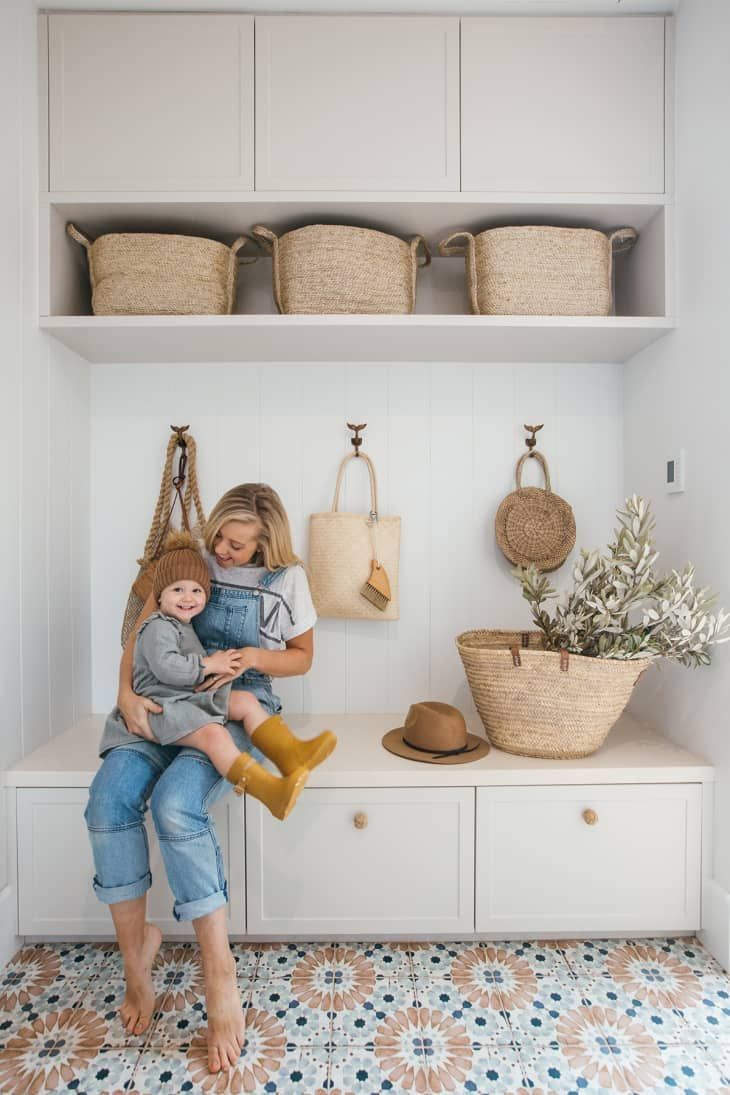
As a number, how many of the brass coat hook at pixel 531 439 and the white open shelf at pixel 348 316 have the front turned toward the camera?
2

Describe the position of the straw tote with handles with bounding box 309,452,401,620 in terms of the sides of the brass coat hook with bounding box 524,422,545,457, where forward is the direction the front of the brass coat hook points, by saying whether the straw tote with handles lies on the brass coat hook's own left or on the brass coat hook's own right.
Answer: on the brass coat hook's own right

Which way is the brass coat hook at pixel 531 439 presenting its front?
toward the camera

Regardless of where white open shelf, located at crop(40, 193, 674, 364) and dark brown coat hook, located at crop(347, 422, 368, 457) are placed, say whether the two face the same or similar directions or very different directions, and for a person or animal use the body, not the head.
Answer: same or similar directions

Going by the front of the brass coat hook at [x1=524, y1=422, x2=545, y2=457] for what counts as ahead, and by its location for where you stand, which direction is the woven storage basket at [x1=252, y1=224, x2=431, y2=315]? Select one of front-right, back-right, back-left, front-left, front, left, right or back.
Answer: front-right

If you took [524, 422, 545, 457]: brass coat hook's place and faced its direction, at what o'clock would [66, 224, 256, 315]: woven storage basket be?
The woven storage basket is roughly at 2 o'clock from the brass coat hook.

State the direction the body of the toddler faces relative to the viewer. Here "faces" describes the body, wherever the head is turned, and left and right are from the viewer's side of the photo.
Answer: facing the viewer and to the right of the viewer

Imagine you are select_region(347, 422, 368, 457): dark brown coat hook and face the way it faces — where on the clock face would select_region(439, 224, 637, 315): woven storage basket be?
The woven storage basket is roughly at 10 o'clock from the dark brown coat hook.

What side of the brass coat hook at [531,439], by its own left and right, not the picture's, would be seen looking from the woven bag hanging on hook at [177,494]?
right

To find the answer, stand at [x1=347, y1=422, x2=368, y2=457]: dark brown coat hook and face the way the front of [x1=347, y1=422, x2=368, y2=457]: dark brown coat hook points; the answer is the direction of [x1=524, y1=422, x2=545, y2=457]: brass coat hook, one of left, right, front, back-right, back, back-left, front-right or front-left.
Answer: left

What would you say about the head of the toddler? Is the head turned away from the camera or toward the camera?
toward the camera

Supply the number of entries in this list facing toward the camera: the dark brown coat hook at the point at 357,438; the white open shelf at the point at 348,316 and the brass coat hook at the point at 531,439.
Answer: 3

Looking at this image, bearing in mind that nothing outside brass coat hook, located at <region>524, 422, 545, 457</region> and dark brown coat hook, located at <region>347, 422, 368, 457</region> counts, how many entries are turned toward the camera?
2

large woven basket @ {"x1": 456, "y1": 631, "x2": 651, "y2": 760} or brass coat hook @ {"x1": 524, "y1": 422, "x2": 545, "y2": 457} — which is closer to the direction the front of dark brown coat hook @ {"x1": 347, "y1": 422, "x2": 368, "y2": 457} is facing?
the large woven basket

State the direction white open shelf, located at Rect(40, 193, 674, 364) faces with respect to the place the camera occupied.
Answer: facing the viewer
